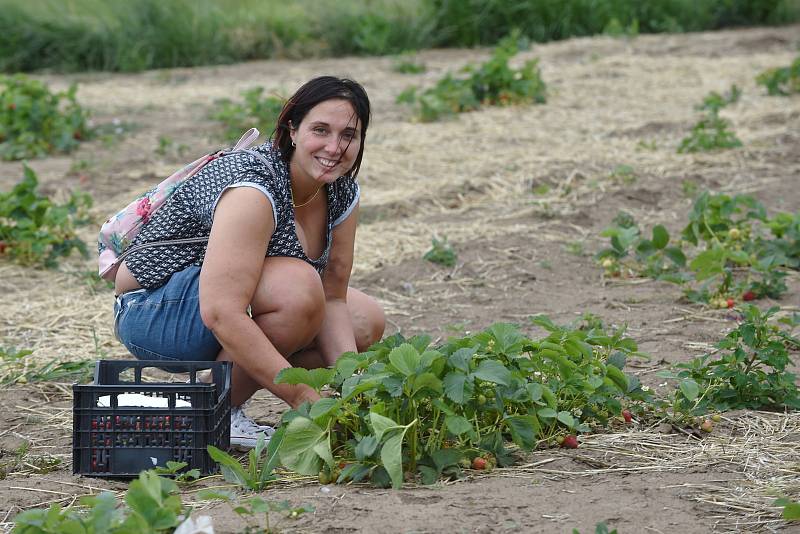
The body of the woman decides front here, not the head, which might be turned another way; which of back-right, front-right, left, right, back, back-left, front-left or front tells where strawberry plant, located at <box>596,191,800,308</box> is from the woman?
left

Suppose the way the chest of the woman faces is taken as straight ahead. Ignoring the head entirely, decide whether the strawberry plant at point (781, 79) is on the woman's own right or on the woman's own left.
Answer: on the woman's own left

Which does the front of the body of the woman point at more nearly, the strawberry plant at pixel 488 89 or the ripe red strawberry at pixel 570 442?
the ripe red strawberry

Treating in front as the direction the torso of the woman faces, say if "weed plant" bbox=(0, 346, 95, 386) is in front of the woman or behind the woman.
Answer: behind

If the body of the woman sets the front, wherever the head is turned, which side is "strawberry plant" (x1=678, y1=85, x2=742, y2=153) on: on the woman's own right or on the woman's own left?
on the woman's own left

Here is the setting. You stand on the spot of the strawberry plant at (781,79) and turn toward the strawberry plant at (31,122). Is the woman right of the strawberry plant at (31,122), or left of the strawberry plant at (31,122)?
left

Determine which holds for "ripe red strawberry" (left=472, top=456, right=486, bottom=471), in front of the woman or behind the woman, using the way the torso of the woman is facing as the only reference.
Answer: in front

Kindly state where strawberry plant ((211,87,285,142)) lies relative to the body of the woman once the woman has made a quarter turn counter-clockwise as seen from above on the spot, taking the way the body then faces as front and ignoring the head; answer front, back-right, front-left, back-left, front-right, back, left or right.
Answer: front-left

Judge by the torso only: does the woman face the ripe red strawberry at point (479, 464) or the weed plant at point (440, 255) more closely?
the ripe red strawberry

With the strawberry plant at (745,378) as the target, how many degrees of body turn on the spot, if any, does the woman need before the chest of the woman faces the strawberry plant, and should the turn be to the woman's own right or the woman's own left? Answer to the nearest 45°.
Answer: approximately 45° to the woman's own left

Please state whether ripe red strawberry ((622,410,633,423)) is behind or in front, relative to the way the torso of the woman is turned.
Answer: in front

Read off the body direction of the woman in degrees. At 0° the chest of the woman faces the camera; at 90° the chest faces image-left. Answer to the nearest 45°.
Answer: approximately 315°

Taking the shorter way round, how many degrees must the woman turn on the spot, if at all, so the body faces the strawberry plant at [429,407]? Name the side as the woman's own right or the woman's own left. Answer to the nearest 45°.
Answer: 0° — they already face it

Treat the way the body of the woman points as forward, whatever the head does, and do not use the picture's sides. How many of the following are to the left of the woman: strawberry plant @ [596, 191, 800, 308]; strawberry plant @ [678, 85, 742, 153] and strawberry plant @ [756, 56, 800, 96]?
3

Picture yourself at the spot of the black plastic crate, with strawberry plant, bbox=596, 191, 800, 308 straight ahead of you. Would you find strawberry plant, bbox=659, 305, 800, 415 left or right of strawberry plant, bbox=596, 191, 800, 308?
right
